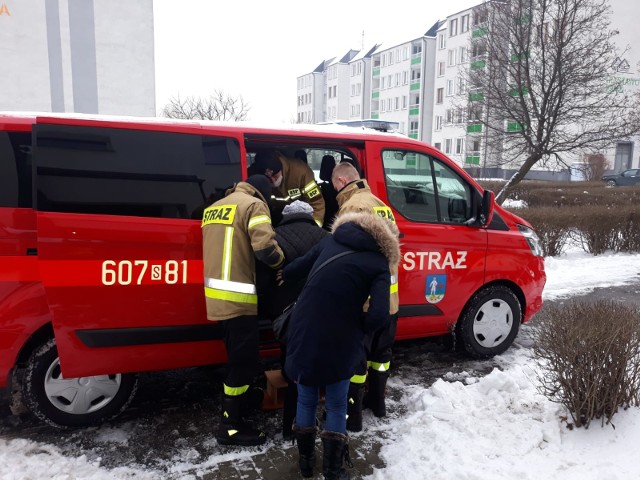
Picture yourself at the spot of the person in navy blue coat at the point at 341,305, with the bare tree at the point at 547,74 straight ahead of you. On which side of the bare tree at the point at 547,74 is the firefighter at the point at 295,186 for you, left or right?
left

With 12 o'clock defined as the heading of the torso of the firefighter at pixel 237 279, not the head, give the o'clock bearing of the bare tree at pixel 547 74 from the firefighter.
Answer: The bare tree is roughly at 12 o'clock from the firefighter.

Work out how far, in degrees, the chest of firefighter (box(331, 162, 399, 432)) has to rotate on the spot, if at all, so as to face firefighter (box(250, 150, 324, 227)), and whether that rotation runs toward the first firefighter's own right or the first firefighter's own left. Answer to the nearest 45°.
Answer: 0° — they already face them

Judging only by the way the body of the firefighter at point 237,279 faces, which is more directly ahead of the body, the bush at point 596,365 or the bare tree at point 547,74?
the bare tree

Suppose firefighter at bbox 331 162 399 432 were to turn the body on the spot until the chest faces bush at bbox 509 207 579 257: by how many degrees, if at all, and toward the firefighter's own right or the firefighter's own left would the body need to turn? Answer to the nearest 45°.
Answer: approximately 90° to the firefighter's own right

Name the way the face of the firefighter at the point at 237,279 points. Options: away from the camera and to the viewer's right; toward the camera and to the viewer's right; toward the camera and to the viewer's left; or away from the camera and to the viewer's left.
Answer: away from the camera and to the viewer's right

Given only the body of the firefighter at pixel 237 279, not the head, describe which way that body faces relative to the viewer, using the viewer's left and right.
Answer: facing away from the viewer and to the right of the viewer

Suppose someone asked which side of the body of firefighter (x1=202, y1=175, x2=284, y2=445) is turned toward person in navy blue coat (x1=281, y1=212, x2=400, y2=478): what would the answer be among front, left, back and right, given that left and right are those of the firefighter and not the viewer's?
right
